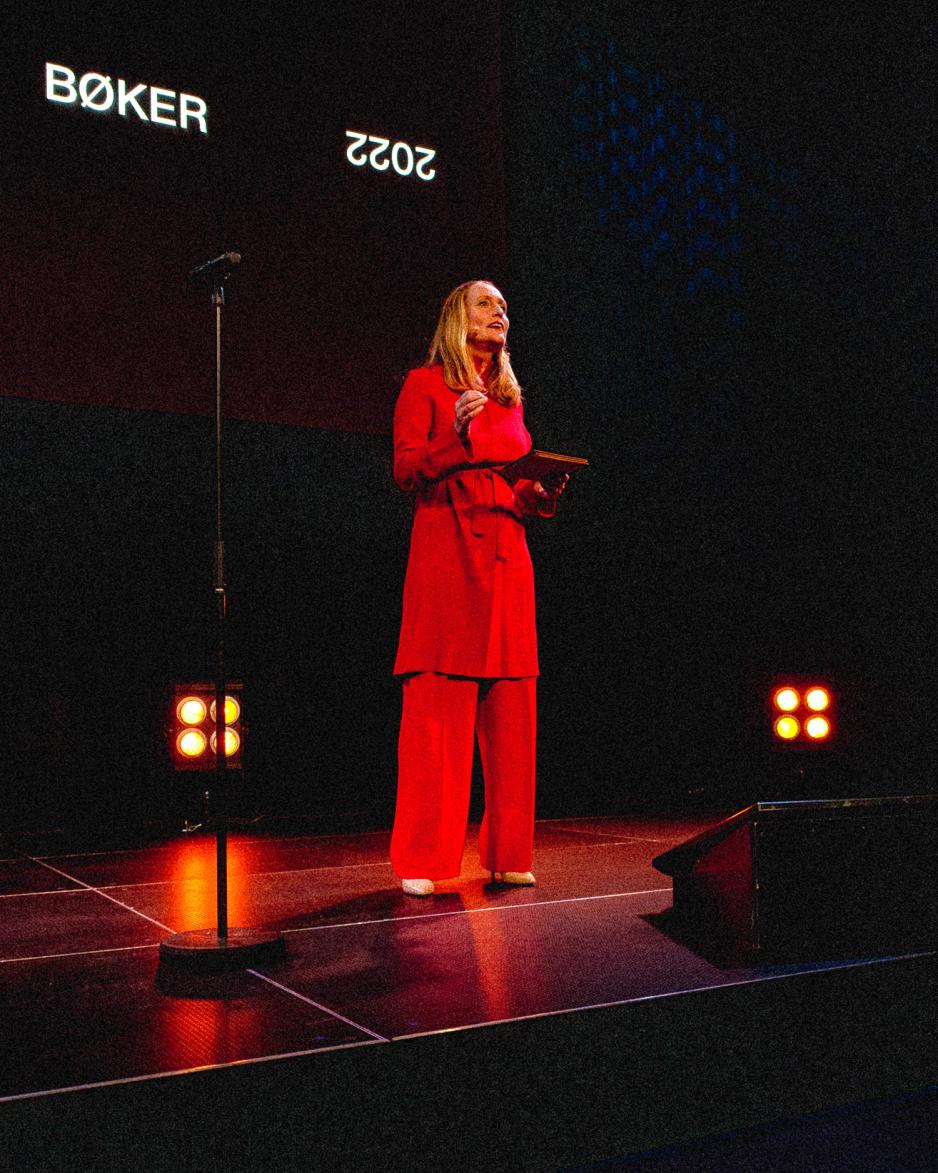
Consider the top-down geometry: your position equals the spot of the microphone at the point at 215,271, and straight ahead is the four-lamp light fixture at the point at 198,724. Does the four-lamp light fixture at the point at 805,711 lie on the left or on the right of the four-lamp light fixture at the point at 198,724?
right

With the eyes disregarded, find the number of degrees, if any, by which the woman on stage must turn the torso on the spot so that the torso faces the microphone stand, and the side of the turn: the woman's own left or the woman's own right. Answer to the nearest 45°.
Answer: approximately 90° to the woman's own right

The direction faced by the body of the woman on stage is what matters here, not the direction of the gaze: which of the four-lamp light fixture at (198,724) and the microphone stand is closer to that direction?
the microphone stand

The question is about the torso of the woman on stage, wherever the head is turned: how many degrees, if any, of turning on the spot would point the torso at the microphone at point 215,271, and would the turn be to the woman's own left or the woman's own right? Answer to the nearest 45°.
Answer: approximately 90° to the woman's own right

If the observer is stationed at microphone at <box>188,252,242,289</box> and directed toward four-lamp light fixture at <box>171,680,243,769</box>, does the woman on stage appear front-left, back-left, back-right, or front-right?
front-right

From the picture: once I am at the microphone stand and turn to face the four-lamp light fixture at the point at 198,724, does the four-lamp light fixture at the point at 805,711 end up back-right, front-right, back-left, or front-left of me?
front-right

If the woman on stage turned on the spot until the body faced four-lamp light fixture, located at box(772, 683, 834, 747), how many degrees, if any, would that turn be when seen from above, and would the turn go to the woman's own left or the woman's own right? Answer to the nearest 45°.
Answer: approximately 90° to the woman's own left

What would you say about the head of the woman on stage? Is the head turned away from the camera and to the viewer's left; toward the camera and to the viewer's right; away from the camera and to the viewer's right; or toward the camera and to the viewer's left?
toward the camera and to the viewer's right

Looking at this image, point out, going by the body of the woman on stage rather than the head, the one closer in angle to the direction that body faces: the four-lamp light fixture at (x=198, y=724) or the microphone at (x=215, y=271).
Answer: the microphone

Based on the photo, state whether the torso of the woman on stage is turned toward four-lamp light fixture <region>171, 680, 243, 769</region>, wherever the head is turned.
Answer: no

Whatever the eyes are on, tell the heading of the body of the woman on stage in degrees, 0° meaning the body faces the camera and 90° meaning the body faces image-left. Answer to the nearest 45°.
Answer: approximately 315°
